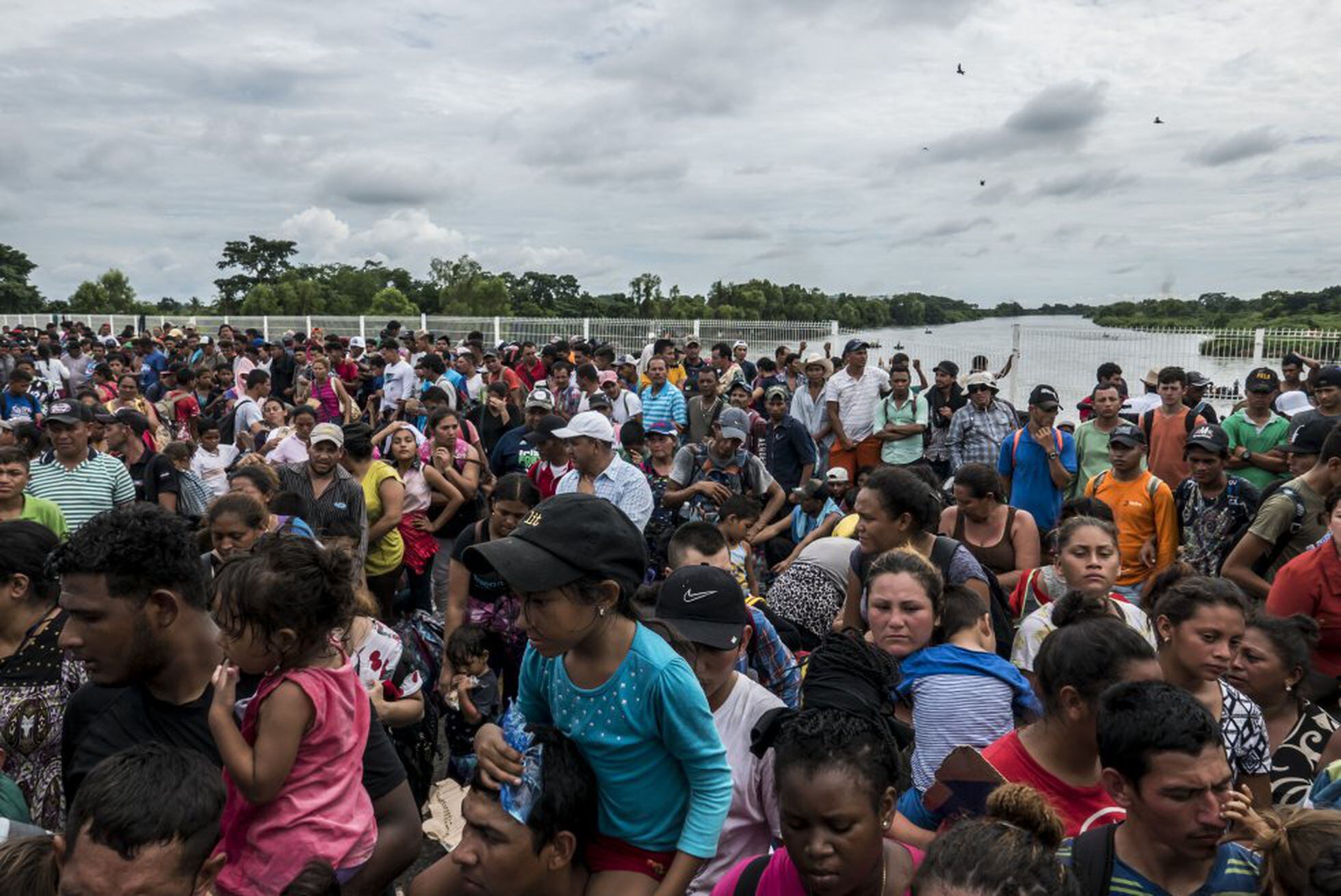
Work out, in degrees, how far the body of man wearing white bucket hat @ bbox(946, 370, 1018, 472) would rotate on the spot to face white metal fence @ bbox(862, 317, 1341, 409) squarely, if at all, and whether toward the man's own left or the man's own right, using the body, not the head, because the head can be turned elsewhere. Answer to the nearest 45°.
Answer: approximately 180°

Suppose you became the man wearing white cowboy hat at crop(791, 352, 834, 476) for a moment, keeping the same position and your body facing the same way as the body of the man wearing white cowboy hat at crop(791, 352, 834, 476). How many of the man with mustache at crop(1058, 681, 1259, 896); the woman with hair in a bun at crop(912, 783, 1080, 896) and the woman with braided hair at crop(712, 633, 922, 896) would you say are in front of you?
3

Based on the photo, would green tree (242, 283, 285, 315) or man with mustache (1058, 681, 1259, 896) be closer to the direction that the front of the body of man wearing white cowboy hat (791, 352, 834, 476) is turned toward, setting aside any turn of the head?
the man with mustache

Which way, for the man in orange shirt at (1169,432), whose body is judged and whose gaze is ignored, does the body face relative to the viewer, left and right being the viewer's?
facing the viewer

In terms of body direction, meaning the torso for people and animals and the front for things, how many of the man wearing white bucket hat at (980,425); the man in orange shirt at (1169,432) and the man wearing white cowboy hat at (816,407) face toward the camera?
3

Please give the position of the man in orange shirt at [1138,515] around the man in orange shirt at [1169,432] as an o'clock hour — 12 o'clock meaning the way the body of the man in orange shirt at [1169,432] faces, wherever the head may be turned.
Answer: the man in orange shirt at [1138,515] is roughly at 12 o'clock from the man in orange shirt at [1169,432].

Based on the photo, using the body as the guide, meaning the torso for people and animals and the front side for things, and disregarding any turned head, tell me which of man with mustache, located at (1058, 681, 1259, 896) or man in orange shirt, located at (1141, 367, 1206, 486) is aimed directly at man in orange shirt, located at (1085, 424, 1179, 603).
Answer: man in orange shirt, located at (1141, 367, 1206, 486)

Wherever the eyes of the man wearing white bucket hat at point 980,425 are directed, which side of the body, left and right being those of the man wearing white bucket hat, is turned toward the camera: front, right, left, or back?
front
